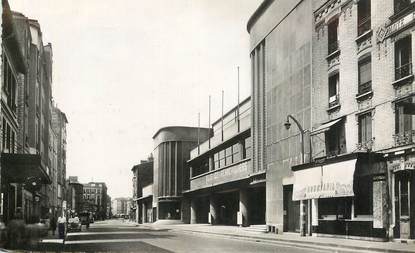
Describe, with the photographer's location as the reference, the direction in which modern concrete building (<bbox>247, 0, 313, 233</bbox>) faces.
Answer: facing the viewer and to the left of the viewer

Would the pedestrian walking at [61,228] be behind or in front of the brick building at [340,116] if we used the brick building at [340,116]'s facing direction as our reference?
in front

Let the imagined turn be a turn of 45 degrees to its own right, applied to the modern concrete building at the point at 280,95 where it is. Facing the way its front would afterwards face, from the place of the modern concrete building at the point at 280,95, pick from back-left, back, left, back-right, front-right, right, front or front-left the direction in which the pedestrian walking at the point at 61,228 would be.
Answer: front-left

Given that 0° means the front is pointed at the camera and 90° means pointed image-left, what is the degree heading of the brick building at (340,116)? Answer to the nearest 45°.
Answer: approximately 45°
